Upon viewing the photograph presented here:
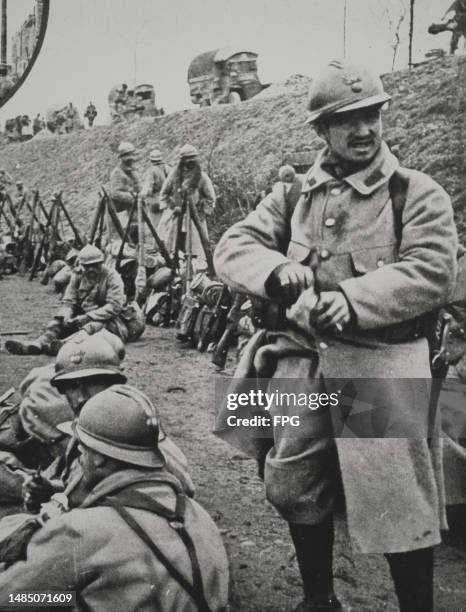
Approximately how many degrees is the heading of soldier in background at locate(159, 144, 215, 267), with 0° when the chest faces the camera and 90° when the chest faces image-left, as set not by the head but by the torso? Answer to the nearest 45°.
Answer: approximately 0°

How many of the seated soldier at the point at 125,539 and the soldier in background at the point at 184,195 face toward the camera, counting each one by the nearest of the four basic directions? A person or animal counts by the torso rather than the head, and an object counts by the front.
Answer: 1

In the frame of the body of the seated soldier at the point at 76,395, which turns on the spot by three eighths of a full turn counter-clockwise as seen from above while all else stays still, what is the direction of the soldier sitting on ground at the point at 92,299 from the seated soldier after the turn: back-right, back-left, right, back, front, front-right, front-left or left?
left

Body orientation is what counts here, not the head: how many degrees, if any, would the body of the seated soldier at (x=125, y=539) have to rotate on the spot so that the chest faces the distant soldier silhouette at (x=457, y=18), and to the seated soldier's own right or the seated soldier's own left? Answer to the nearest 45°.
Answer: approximately 90° to the seated soldier's own right

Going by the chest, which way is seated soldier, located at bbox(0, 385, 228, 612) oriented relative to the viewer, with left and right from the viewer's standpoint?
facing away from the viewer and to the left of the viewer

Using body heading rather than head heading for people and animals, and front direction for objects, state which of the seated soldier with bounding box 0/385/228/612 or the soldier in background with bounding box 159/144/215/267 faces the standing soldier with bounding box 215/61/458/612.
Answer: the soldier in background

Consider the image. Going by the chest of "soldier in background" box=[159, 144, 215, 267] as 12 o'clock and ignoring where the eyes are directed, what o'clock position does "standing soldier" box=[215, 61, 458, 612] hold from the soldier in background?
The standing soldier is roughly at 12 o'clock from the soldier in background.

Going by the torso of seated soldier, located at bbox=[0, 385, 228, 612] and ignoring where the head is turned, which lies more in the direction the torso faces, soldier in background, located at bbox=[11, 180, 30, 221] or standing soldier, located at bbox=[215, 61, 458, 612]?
the soldier in background

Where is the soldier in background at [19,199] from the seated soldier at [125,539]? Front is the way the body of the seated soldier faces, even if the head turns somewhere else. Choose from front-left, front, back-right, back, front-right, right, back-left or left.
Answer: front-right
